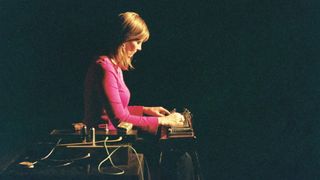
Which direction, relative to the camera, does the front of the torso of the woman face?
to the viewer's right

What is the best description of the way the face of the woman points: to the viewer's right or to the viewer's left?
to the viewer's right
